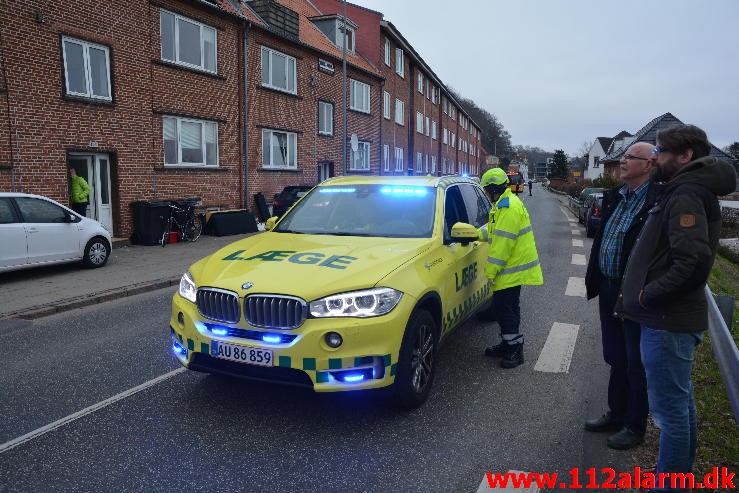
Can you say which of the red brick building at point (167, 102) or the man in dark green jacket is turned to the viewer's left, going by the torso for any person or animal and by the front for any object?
the man in dark green jacket

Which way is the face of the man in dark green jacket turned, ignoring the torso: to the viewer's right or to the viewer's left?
to the viewer's left

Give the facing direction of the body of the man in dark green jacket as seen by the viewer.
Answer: to the viewer's left

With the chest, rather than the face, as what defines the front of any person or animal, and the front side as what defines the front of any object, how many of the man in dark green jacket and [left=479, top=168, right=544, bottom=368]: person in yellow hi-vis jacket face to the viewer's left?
2

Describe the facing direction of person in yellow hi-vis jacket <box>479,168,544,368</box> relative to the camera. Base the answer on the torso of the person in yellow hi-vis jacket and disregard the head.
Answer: to the viewer's left

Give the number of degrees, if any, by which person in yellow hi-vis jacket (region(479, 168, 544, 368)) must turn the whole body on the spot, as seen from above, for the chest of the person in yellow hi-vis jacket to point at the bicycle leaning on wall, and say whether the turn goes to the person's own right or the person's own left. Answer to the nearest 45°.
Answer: approximately 45° to the person's own right

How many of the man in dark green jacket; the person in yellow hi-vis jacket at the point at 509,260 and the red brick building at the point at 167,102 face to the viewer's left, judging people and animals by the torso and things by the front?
2

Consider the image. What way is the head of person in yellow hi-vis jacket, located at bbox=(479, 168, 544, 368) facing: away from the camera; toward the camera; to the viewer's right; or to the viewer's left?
to the viewer's left

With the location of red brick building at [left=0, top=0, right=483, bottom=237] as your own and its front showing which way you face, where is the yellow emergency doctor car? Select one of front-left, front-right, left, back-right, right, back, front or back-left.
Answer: front-right

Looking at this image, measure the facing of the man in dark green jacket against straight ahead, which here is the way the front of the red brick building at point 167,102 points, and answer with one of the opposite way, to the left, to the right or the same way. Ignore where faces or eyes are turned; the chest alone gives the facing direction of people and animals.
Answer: the opposite way

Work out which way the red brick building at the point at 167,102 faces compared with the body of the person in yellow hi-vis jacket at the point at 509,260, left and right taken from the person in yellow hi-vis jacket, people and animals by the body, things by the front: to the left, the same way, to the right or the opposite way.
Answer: the opposite way

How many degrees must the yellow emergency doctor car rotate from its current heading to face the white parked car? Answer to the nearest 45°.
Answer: approximately 90° to its right

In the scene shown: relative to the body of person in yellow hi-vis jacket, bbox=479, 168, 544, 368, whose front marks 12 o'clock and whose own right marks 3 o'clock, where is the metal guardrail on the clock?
The metal guardrail is roughly at 7 o'clock from the person in yellow hi-vis jacket.

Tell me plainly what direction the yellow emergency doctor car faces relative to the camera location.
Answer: facing the viewer and to the left of the viewer

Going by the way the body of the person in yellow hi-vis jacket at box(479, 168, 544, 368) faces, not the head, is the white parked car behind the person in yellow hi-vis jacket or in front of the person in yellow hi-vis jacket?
in front

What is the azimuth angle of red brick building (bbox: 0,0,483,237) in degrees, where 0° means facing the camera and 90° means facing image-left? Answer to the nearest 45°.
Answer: approximately 315°
